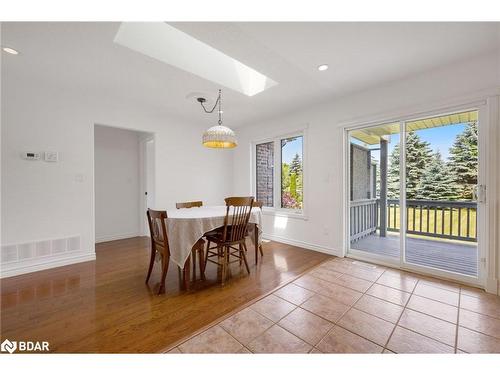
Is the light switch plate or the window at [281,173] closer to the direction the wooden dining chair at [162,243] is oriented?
the window

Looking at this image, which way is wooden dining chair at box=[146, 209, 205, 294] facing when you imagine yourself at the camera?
facing away from the viewer and to the right of the viewer

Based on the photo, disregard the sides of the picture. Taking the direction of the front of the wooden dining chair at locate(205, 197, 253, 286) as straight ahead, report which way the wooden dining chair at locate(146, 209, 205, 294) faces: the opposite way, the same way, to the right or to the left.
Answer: to the right

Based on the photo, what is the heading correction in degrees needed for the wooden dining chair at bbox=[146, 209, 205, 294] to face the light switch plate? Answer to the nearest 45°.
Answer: approximately 90° to its left

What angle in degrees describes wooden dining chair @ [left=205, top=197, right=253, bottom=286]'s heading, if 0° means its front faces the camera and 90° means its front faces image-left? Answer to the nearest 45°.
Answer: approximately 135°
